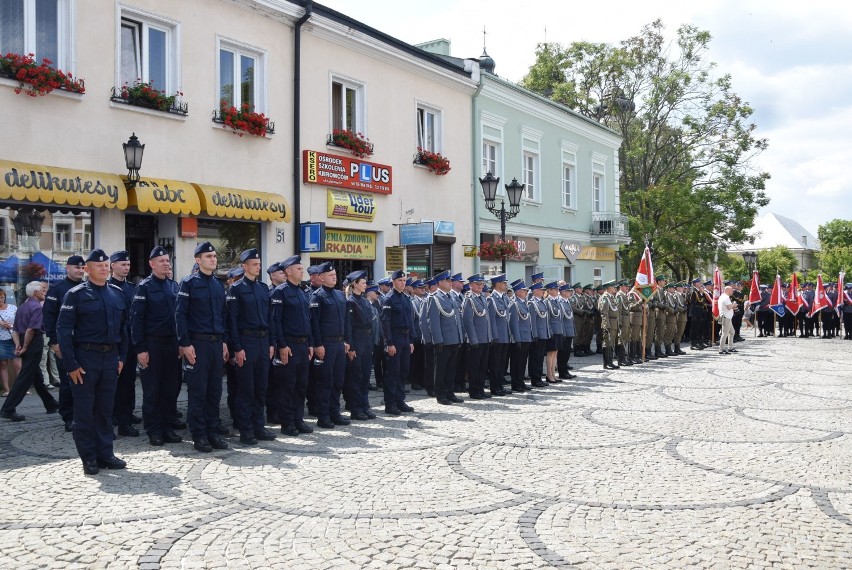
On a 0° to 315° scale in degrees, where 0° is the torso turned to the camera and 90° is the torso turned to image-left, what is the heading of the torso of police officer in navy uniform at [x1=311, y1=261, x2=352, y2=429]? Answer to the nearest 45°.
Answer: approximately 315°

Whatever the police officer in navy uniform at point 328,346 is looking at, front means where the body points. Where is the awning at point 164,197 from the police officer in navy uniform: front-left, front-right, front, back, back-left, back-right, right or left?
back

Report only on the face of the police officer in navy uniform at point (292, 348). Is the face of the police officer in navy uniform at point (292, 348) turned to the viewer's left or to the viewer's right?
to the viewer's right

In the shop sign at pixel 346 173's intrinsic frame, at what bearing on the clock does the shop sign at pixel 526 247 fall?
the shop sign at pixel 526 247 is roughly at 9 o'clock from the shop sign at pixel 346 173.

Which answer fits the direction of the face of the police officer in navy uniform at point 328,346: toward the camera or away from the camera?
toward the camera

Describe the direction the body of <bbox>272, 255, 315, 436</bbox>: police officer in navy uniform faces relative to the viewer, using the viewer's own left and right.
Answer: facing the viewer and to the right of the viewer

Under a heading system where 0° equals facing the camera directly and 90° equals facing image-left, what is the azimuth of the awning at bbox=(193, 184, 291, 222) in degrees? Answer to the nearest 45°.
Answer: approximately 315°

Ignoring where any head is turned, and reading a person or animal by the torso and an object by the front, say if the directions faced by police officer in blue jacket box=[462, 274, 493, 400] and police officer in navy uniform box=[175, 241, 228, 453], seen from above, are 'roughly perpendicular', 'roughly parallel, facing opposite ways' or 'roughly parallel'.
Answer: roughly parallel

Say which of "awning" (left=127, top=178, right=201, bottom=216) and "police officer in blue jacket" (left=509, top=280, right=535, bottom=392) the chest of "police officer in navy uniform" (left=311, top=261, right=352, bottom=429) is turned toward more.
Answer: the police officer in blue jacket

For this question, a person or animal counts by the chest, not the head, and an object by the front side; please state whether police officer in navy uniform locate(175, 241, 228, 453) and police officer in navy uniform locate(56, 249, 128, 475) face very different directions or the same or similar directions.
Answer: same or similar directions

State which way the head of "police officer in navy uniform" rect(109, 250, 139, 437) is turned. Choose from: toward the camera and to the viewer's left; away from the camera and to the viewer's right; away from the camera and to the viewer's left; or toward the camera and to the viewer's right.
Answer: toward the camera and to the viewer's right

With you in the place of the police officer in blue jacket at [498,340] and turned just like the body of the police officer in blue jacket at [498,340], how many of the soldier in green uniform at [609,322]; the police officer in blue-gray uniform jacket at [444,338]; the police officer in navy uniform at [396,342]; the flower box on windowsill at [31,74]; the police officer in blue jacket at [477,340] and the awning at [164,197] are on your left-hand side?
1

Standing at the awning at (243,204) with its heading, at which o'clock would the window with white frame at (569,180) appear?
The window with white frame is roughly at 9 o'clock from the awning.

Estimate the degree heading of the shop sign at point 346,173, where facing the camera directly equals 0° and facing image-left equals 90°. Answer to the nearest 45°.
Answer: approximately 315°

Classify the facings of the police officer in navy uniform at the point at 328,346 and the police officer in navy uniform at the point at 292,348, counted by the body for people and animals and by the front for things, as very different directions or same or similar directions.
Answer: same or similar directions

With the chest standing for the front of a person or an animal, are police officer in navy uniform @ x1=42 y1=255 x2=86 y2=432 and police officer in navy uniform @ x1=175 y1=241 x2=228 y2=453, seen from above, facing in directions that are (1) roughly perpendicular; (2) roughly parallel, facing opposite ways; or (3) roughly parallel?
roughly parallel

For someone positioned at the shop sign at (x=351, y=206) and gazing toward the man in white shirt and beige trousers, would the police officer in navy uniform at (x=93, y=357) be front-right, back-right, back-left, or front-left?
back-right
